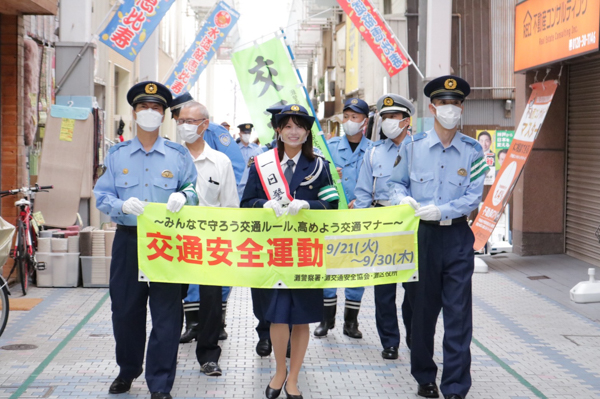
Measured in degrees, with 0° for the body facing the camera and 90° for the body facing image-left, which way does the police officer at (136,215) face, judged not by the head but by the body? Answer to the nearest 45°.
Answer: approximately 0°

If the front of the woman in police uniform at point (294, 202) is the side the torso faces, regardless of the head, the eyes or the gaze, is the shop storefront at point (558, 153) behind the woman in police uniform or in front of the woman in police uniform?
behind

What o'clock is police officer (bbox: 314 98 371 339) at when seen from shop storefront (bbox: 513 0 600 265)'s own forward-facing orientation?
The police officer is roughly at 11 o'clock from the shop storefront.

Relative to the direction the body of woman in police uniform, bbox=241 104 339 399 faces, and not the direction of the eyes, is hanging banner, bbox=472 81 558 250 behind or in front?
behind

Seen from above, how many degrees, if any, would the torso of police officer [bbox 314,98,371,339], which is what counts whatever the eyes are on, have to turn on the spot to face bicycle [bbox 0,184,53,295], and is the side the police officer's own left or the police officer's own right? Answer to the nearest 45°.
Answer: approximately 90° to the police officer's own right

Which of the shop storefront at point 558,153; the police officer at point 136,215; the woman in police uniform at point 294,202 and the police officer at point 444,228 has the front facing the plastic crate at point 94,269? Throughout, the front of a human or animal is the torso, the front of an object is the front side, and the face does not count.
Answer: the shop storefront
